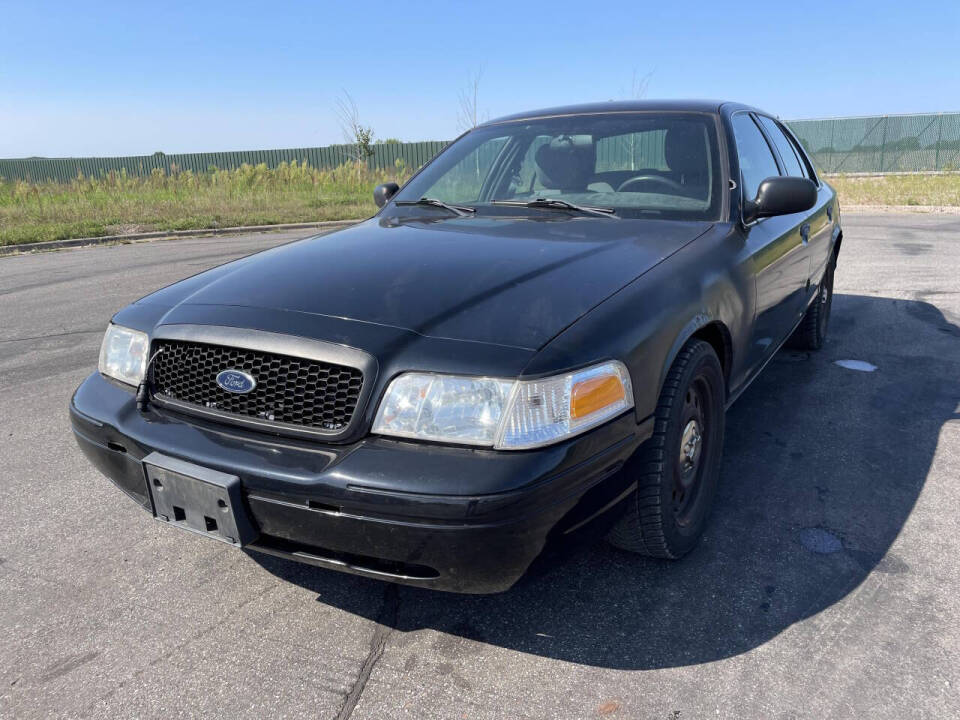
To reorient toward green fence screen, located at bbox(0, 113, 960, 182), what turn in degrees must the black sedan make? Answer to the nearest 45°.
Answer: approximately 180°

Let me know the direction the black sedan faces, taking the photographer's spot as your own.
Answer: facing the viewer and to the left of the viewer
